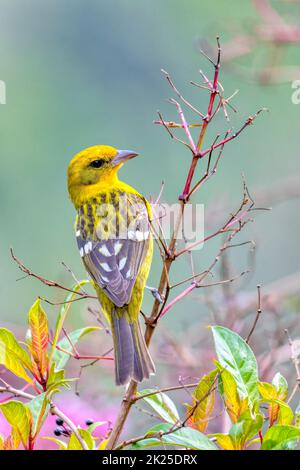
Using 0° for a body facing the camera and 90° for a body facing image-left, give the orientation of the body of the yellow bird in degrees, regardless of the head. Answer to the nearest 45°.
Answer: approximately 180°
